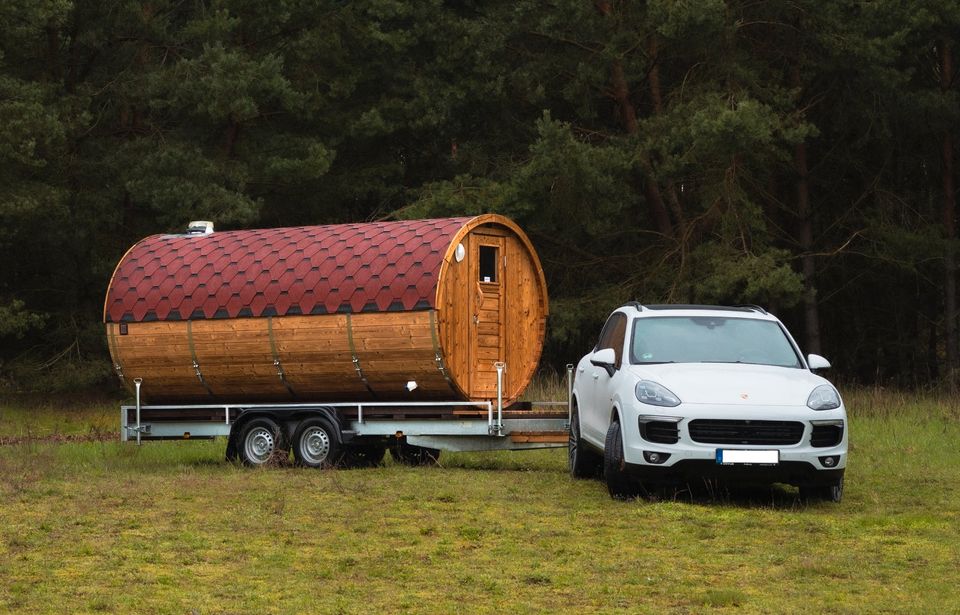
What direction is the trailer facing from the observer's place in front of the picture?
facing the viewer and to the right of the viewer

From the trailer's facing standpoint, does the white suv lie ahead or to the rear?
ahead
